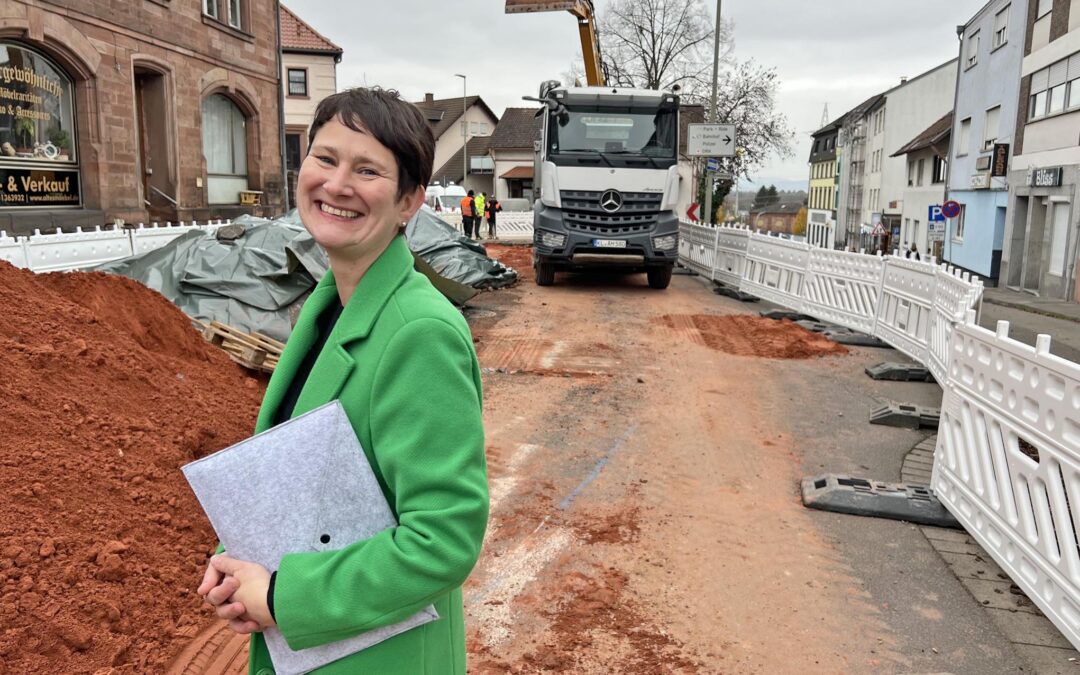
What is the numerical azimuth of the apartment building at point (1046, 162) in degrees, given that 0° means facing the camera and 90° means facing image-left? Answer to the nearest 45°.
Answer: approximately 45°

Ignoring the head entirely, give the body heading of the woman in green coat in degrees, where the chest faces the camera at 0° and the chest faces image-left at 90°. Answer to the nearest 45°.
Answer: approximately 45°

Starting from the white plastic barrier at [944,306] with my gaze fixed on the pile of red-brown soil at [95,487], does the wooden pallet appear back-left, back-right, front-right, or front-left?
front-right

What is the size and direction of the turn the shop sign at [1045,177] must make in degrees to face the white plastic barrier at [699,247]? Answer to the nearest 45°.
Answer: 0° — it already faces it

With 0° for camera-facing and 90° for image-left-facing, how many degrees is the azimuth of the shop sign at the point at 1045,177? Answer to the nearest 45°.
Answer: approximately 45°

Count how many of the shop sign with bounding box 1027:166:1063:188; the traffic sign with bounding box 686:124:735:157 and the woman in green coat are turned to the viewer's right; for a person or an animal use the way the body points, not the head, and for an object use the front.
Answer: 0

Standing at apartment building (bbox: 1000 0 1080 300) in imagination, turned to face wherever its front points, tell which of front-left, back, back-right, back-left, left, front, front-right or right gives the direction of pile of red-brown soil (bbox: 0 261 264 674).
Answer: front-left

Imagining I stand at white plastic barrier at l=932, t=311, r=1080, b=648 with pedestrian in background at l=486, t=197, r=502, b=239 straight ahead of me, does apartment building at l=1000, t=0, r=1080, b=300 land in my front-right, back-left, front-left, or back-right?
front-right

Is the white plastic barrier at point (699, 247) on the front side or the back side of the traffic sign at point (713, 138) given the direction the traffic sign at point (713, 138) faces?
on the front side

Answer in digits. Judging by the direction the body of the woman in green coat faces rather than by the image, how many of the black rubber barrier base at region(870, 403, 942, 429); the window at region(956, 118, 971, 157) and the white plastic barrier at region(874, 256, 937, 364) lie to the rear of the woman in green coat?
3

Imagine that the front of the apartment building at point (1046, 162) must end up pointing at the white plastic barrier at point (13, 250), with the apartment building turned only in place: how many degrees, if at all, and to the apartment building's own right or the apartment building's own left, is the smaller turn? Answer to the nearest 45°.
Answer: approximately 45° to the apartment building's own left

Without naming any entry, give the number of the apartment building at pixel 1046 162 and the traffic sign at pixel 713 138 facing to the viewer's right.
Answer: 0

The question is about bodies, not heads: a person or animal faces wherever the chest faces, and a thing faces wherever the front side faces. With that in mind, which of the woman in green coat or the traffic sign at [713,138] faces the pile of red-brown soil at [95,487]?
the traffic sign

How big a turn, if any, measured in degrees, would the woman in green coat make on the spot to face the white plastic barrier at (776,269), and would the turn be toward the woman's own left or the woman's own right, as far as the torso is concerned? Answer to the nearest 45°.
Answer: approximately 180°

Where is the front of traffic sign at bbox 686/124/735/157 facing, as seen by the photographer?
facing the viewer
